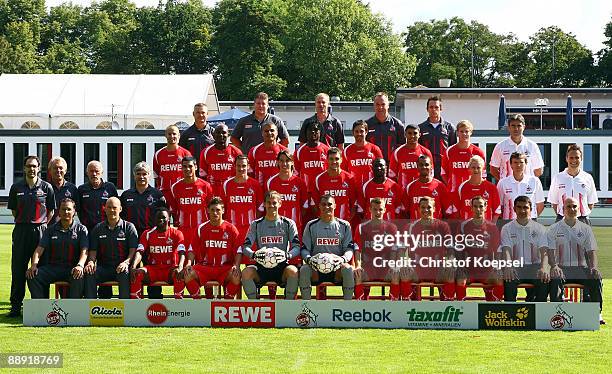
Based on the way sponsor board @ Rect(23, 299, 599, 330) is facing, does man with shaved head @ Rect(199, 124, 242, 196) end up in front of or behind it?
behind

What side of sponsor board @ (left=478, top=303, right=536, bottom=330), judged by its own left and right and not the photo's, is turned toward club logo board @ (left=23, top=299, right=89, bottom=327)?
right

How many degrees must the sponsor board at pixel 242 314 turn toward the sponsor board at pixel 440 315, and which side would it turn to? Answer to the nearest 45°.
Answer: approximately 90° to its left

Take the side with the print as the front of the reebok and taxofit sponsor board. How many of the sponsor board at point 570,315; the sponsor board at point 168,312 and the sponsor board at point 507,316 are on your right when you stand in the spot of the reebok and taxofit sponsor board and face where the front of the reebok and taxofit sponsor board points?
1

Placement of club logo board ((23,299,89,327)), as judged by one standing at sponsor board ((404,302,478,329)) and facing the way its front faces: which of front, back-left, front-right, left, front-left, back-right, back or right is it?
right

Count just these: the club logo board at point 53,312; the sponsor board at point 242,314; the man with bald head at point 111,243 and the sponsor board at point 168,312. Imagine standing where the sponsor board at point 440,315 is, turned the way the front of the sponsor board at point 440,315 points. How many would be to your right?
4

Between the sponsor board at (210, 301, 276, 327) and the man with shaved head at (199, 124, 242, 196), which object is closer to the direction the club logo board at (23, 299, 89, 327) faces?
the sponsor board

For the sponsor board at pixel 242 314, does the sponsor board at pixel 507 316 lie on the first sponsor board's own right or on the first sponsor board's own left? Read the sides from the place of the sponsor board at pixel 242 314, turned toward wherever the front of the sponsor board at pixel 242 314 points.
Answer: on the first sponsor board's own left

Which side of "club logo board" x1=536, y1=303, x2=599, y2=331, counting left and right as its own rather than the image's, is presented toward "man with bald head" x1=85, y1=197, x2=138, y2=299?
right

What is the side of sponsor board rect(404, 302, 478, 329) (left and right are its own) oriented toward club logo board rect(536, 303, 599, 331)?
left
